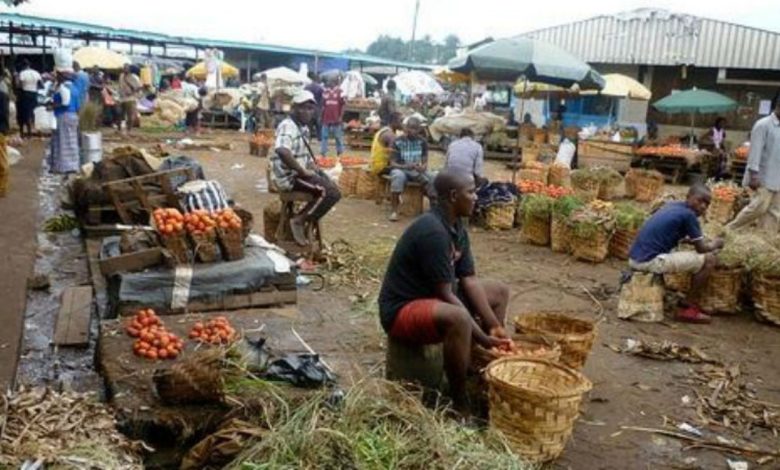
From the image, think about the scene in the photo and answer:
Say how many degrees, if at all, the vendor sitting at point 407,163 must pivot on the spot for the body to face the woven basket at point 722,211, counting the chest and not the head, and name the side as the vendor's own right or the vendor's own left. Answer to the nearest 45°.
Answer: approximately 90° to the vendor's own left

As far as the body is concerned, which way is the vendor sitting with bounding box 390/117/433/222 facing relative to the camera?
toward the camera

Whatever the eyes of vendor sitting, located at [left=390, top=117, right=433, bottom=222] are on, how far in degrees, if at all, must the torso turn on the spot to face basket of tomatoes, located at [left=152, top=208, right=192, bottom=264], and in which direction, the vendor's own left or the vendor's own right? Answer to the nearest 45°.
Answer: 0° — they already face it

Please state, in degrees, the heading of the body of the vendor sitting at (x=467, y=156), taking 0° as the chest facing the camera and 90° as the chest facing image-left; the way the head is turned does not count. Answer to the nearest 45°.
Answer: approximately 180°

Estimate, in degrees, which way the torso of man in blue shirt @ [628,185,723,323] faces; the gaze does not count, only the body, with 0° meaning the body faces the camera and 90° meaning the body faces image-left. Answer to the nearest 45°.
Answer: approximately 270°

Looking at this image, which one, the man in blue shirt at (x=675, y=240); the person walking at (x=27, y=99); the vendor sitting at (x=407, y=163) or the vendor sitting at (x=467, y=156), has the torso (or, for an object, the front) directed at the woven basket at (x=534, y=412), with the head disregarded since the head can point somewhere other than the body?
the vendor sitting at (x=407, y=163)

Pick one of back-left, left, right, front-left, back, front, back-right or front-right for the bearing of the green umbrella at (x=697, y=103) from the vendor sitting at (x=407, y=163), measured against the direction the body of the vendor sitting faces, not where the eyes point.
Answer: back-left

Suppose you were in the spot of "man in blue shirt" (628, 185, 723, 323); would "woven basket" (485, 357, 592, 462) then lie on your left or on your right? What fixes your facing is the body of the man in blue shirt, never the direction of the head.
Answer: on your right

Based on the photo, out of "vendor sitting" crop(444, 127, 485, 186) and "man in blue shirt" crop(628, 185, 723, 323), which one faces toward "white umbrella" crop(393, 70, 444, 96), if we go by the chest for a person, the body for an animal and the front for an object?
the vendor sitting

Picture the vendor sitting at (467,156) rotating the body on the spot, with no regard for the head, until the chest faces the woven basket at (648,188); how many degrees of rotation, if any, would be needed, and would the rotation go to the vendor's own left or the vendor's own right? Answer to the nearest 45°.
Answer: approximately 45° to the vendor's own right

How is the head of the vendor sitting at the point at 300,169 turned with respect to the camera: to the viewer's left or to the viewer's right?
to the viewer's right

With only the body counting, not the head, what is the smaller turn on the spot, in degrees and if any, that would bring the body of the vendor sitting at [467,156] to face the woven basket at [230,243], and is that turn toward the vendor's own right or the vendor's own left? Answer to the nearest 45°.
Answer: approximately 135° to the vendor's own left
